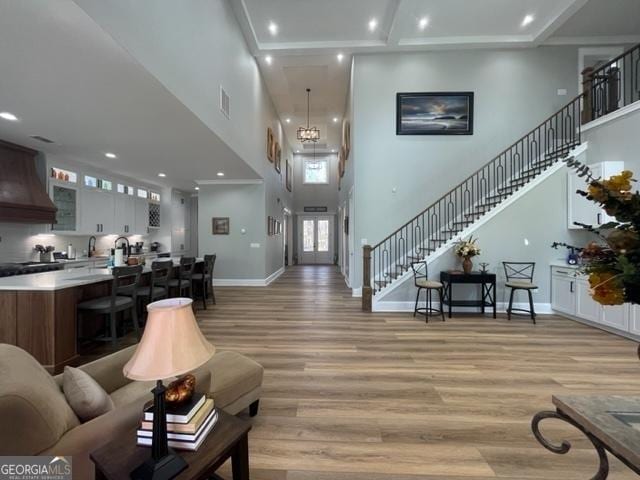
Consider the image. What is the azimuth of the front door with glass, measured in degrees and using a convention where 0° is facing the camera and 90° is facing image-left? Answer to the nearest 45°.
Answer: approximately 0°

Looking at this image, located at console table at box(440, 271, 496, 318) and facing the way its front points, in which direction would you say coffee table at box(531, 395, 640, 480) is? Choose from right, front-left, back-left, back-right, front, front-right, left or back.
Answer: front

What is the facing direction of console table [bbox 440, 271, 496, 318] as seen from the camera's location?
facing the viewer

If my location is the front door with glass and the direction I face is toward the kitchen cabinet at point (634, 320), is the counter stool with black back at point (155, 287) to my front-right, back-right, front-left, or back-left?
front-right

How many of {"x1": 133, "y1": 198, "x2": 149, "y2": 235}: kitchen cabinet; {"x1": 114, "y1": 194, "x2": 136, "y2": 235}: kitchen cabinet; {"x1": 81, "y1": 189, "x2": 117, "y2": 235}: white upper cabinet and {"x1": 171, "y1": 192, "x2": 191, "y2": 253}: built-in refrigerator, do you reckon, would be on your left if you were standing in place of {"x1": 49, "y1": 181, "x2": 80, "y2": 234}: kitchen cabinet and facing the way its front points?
4

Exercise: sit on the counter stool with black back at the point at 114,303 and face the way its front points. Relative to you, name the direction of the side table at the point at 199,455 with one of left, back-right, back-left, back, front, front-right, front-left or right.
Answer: back-left

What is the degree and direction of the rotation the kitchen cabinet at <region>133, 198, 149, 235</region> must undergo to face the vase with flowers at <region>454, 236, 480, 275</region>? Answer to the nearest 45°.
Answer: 0° — it already faces it

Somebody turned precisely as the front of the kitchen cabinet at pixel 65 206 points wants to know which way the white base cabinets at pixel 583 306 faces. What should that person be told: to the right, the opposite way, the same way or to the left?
the opposite way

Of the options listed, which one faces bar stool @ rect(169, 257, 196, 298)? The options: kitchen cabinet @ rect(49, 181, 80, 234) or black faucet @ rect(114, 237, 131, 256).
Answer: the kitchen cabinet

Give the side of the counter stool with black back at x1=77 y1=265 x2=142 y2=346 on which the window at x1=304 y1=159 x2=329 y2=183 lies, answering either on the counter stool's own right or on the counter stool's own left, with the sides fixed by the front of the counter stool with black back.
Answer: on the counter stool's own right

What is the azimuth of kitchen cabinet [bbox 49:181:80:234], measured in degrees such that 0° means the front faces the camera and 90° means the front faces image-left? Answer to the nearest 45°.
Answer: approximately 315°

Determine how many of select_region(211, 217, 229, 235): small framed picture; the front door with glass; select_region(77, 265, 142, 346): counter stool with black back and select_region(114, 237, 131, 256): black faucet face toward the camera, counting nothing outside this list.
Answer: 2

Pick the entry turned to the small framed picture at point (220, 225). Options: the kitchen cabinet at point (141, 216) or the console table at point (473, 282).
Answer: the kitchen cabinet

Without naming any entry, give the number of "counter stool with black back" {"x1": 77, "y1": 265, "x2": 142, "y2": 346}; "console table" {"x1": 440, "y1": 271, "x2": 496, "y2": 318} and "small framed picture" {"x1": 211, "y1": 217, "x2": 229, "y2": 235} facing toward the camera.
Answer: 2

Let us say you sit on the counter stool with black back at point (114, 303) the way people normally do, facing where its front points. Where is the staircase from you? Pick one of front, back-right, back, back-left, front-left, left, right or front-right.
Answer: back-right

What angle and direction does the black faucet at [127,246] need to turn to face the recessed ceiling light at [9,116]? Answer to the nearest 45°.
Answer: approximately 90° to its left

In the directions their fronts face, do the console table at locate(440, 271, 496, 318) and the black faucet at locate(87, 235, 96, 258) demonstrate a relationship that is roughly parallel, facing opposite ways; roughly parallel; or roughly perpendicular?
roughly perpendicular

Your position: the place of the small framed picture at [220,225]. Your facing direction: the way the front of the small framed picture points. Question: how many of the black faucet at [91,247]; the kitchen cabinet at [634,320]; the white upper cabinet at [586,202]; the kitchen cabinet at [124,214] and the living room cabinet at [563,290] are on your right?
2

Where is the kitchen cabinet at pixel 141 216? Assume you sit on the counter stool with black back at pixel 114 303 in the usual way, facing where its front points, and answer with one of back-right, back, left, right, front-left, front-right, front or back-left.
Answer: front-right

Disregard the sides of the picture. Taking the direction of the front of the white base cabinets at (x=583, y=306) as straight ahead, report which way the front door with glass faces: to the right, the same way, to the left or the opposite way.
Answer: to the left

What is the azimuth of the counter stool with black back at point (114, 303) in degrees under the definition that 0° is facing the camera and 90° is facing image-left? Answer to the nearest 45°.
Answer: approximately 135°

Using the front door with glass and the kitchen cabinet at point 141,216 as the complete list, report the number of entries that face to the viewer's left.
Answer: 0
